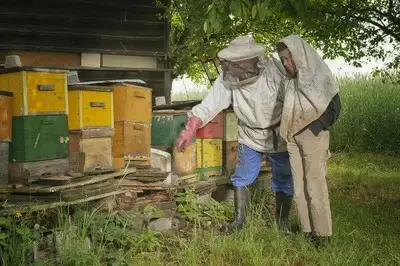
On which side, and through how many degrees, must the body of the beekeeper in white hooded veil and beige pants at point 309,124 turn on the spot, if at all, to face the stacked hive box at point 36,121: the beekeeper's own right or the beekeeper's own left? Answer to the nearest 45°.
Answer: approximately 45° to the beekeeper's own right

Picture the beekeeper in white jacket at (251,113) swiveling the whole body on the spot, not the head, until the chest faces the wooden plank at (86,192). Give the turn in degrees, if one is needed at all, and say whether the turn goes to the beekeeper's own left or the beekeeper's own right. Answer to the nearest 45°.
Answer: approximately 45° to the beekeeper's own right

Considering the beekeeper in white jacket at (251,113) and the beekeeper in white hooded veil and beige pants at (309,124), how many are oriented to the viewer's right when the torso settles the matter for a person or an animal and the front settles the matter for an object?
0

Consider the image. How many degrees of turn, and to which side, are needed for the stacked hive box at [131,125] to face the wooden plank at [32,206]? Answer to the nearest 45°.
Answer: approximately 90° to its right

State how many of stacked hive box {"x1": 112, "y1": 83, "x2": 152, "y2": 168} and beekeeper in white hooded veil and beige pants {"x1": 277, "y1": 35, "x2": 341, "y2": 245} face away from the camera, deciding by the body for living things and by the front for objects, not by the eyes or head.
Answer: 0

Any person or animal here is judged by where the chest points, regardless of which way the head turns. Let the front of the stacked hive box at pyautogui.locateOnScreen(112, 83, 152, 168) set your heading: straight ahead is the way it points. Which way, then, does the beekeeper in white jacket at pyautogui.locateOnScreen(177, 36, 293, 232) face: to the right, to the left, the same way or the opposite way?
to the right

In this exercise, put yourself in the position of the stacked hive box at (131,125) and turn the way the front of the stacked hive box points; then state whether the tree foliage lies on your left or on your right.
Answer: on your left

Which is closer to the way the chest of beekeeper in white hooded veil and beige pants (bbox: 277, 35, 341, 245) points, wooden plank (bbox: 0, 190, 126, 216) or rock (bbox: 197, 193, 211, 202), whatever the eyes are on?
the wooden plank

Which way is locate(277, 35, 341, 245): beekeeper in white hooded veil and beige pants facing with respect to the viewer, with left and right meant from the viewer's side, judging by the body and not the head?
facing the viewer and to the left of the viewer

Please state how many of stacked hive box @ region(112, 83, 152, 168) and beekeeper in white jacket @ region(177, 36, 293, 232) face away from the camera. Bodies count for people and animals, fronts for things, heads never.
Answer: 0

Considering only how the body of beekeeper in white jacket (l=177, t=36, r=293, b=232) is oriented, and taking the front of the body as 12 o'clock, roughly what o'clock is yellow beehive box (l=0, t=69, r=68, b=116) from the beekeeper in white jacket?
The yellow beehive box is roughly at 1 o'clock from the beekeeper in white jacket.

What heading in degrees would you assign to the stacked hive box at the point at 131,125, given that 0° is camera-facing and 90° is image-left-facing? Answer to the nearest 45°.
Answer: approximately 315°

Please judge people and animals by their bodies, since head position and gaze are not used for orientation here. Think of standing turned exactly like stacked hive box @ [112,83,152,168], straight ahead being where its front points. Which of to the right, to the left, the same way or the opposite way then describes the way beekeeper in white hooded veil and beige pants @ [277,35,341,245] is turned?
to the right

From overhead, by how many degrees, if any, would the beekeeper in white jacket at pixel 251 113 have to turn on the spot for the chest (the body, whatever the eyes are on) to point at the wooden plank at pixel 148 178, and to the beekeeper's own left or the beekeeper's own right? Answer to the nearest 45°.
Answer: approximately 45° to the beekeeper's own right

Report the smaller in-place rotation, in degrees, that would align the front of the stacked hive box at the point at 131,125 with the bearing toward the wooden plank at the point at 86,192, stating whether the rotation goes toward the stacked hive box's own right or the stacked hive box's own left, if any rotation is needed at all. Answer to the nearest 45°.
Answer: approximately 90° to the stacked hive box's own right

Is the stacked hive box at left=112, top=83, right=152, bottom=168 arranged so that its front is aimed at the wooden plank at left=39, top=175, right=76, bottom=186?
no
